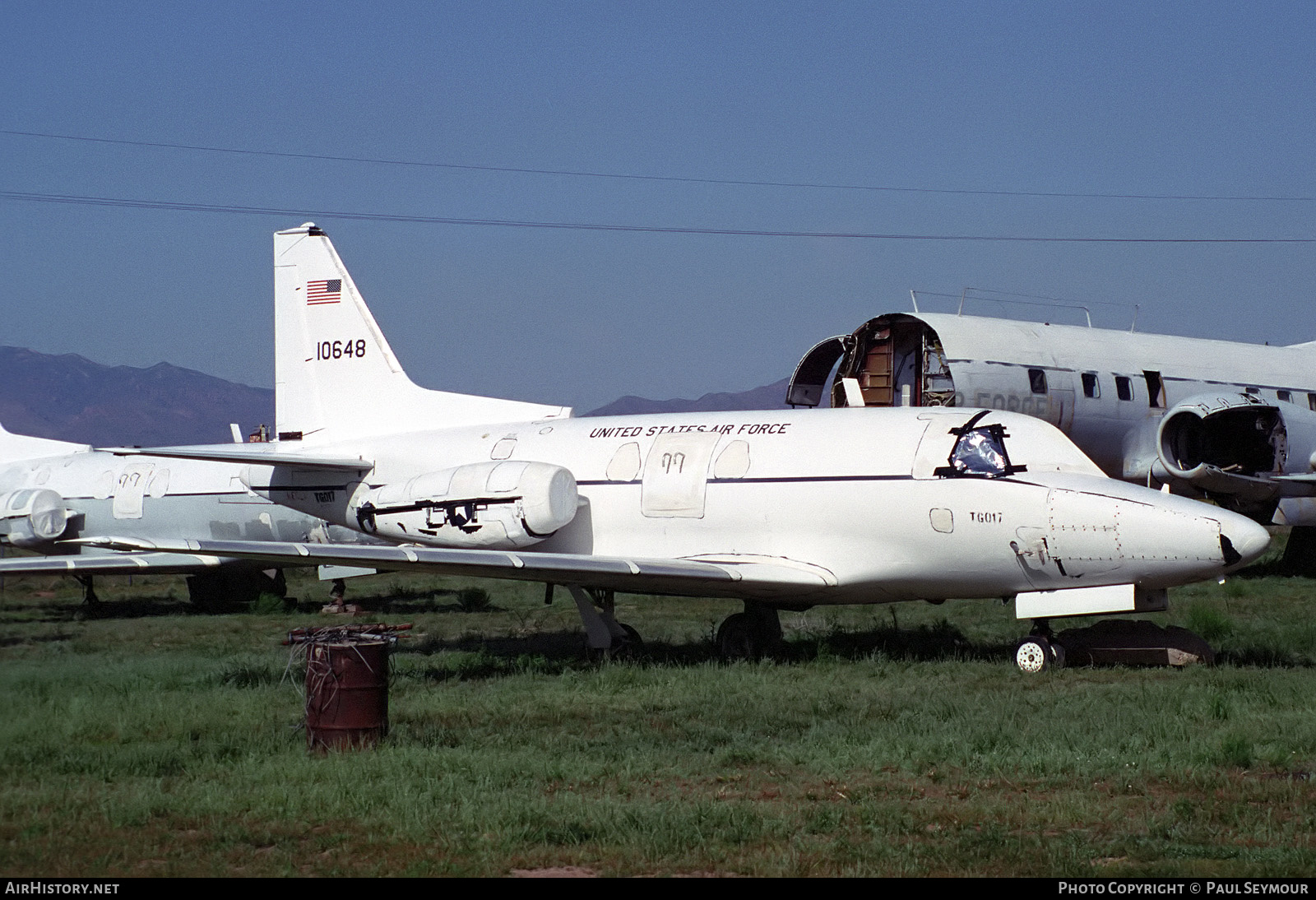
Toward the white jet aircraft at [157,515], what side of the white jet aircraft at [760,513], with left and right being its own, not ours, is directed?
back

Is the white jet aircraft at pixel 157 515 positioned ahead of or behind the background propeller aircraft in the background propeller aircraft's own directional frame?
ahead

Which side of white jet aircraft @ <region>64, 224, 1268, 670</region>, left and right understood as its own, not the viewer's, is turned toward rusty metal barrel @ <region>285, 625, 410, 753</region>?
right

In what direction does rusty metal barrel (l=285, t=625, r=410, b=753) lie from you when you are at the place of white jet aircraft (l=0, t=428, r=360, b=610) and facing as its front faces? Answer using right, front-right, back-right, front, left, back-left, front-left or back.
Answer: front-right

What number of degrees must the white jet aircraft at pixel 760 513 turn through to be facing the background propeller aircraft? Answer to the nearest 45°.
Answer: approximately 90° to its left

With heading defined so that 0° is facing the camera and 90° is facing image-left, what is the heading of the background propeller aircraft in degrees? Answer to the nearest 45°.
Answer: approximately 45°

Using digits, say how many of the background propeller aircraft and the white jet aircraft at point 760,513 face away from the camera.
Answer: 0

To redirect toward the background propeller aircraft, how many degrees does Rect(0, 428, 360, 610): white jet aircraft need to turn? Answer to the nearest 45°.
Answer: approximately 45° to its left

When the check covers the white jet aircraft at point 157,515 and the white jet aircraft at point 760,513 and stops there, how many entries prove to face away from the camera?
0

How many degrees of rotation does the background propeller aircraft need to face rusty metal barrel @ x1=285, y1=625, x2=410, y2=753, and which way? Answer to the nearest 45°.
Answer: approximately 45° to its left

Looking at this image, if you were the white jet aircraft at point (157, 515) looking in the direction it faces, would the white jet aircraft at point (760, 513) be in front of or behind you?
in front
